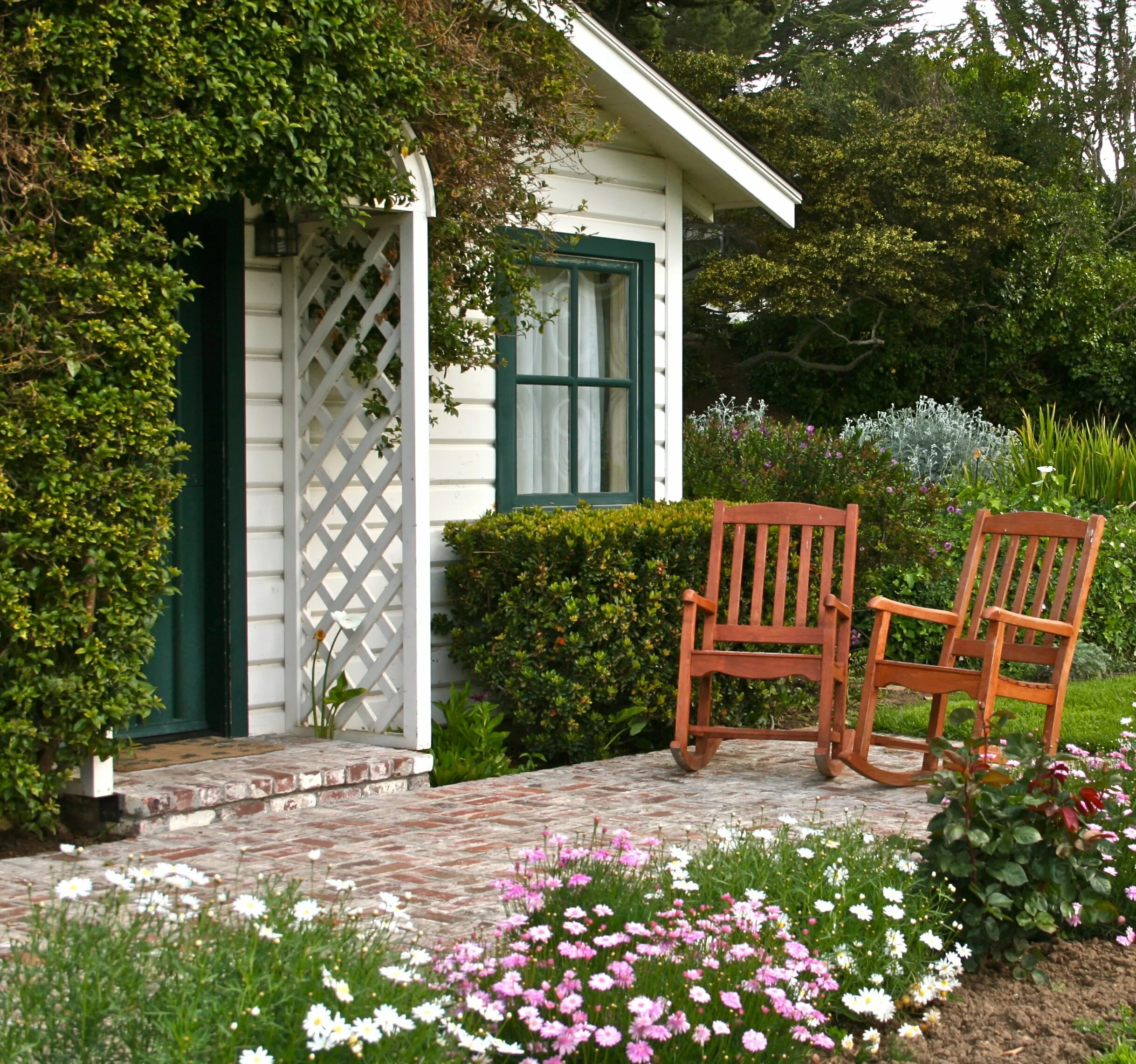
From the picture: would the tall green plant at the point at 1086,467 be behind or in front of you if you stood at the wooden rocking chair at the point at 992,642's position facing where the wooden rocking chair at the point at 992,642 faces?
behind

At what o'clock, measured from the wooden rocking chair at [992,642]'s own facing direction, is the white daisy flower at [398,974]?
The white daisy flower is roughly at 11 o'clock from the wooden rocking chair.

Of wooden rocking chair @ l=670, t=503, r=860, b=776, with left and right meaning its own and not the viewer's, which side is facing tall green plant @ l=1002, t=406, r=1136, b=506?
back

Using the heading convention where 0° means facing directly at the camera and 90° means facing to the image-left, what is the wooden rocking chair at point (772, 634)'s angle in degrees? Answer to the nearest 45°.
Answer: approximately 0°

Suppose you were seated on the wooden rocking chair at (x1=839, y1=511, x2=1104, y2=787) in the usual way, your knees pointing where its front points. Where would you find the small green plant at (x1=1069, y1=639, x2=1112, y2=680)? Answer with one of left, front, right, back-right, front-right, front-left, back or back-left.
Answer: back-right

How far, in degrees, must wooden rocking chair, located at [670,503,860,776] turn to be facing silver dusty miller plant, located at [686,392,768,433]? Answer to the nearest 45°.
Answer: approximately 180°

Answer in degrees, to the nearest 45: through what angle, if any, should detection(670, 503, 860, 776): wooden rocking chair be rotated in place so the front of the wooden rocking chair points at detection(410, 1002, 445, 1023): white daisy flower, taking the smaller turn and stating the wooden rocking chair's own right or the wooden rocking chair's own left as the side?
0° — it already faces it

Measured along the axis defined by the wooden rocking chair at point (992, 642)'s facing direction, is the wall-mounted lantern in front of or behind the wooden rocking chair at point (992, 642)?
in front

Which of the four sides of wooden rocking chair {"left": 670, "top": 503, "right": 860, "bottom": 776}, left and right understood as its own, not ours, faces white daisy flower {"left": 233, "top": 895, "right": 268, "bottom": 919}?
front

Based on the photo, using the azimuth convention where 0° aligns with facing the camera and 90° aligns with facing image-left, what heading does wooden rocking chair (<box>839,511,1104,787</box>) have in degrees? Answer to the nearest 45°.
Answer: approximately 45°

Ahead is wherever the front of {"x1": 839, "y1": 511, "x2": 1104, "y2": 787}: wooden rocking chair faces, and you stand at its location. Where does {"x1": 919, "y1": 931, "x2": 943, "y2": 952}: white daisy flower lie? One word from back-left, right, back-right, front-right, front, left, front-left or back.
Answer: front-left
